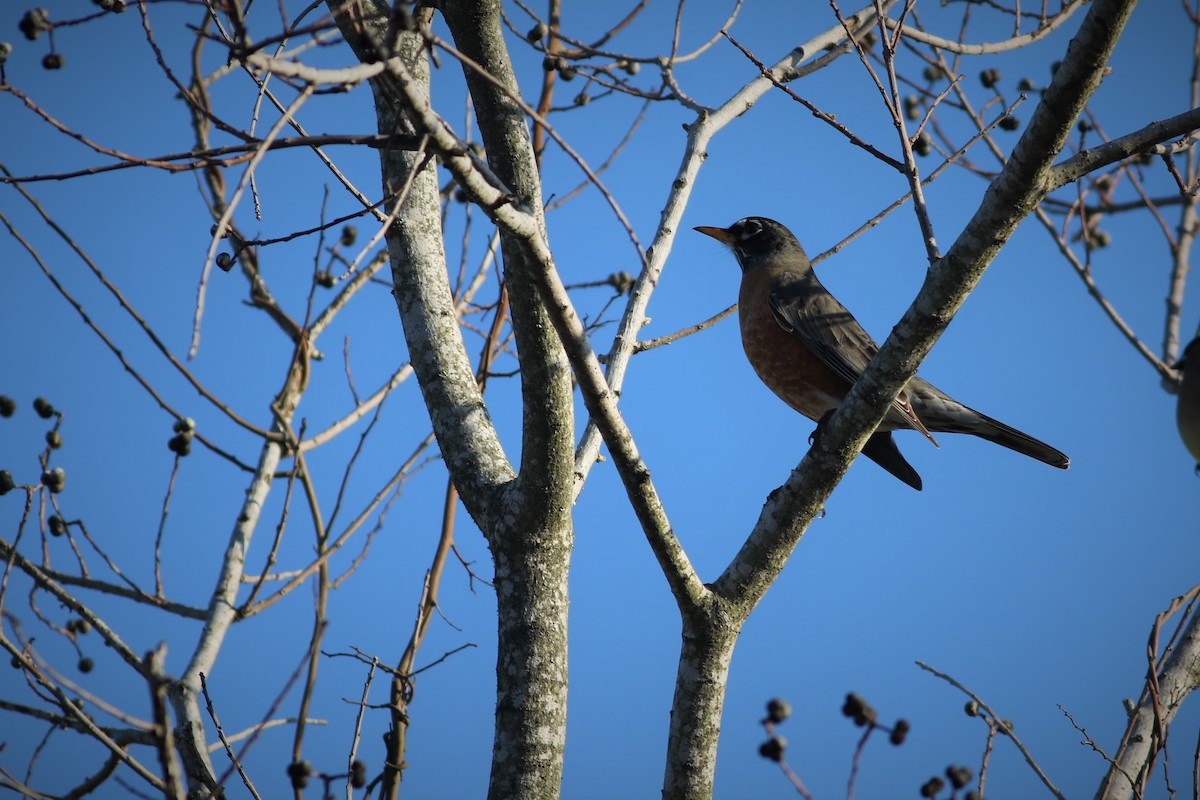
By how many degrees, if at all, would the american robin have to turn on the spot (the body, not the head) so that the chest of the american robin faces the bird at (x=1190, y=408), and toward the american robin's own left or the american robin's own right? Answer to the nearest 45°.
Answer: approximately 180°

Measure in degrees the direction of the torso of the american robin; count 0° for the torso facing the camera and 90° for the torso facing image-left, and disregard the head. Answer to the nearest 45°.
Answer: approximately 90°
